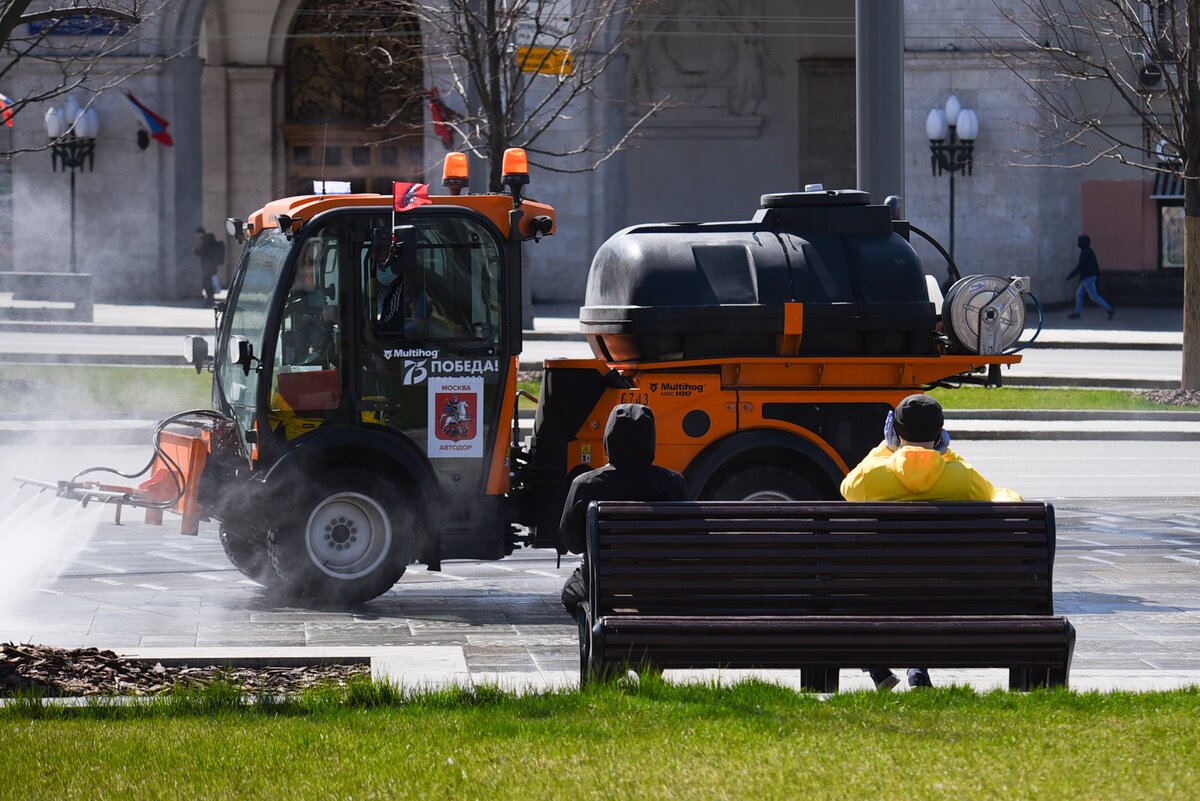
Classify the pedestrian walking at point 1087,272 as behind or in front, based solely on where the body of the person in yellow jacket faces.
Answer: in front

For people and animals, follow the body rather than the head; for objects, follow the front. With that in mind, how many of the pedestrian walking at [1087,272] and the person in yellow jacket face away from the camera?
1

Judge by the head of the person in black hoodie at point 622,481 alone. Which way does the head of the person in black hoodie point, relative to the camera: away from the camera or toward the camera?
away from the camera

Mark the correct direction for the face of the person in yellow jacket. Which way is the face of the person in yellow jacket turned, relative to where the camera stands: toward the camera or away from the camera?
away from the camera

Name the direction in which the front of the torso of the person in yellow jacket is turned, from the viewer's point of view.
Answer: away from the camera

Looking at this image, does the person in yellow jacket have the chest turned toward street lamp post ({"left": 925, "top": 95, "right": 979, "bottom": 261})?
yes
